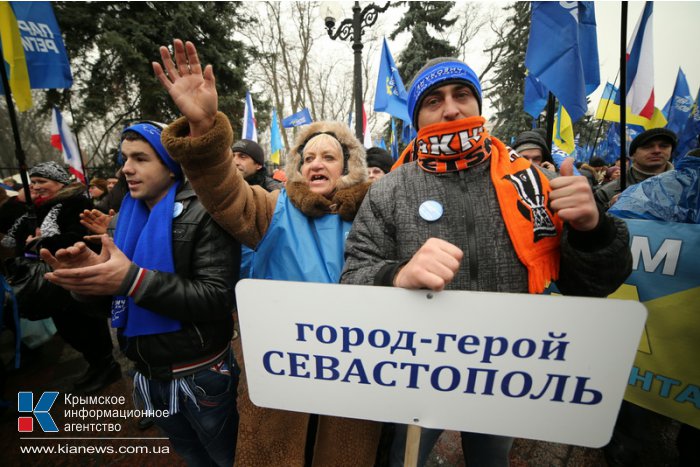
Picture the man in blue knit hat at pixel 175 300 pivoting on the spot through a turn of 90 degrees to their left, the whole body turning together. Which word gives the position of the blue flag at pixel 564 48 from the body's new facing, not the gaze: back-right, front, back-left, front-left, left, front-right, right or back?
front-left

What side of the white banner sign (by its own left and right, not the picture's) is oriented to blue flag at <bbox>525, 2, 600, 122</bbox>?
back

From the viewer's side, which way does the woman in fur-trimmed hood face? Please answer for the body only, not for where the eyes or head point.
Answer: toward the camera

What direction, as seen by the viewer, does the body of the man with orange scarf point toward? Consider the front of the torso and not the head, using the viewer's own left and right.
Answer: facing the viewer

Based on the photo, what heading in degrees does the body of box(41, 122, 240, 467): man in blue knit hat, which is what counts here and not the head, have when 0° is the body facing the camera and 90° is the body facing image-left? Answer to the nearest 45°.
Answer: approximately 45°

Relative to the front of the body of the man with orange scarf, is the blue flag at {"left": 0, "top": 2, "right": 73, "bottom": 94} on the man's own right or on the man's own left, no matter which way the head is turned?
on the man's own right

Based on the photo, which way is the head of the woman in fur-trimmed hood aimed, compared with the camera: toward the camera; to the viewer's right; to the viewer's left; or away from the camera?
toward the camera

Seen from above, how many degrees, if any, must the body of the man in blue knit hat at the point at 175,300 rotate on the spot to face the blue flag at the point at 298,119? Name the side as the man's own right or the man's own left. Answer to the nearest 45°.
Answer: approximately 180°

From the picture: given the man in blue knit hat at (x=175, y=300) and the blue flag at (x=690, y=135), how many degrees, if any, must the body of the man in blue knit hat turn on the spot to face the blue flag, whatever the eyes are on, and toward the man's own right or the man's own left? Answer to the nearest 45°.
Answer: approximately 135° to the man's own left

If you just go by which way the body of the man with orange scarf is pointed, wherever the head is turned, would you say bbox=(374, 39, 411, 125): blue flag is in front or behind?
behind

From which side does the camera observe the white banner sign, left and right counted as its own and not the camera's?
front

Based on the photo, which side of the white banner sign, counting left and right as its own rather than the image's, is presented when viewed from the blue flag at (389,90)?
back

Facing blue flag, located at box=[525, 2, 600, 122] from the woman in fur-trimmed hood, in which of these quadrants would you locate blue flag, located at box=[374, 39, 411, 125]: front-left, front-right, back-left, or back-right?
front-left

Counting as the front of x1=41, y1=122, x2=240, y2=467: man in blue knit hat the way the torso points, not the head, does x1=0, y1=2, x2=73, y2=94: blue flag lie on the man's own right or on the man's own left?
on the man's own right
